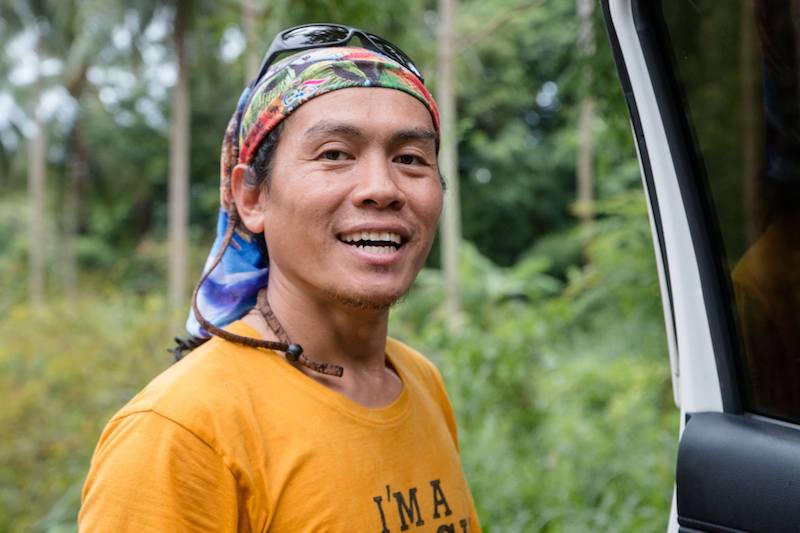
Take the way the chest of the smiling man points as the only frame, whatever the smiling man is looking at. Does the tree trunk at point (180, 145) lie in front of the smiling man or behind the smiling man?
behind

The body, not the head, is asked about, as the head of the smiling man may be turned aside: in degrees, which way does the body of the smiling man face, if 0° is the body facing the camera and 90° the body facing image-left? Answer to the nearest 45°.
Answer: approximately 315°

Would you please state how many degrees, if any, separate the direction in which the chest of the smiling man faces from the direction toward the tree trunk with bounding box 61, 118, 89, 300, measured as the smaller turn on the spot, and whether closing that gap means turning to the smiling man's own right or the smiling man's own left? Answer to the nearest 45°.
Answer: approximately 135° to the smiling man's own left

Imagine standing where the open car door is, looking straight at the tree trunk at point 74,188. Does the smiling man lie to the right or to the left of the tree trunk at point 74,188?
left

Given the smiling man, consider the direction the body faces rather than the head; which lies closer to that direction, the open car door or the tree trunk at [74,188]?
the open car door

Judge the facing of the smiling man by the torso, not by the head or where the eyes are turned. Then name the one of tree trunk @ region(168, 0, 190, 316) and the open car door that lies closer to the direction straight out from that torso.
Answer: the open car door

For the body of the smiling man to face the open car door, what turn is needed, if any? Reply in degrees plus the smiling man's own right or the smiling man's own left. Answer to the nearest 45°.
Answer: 0° — they already face it

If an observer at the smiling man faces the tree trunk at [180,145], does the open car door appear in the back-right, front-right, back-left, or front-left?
back-right
